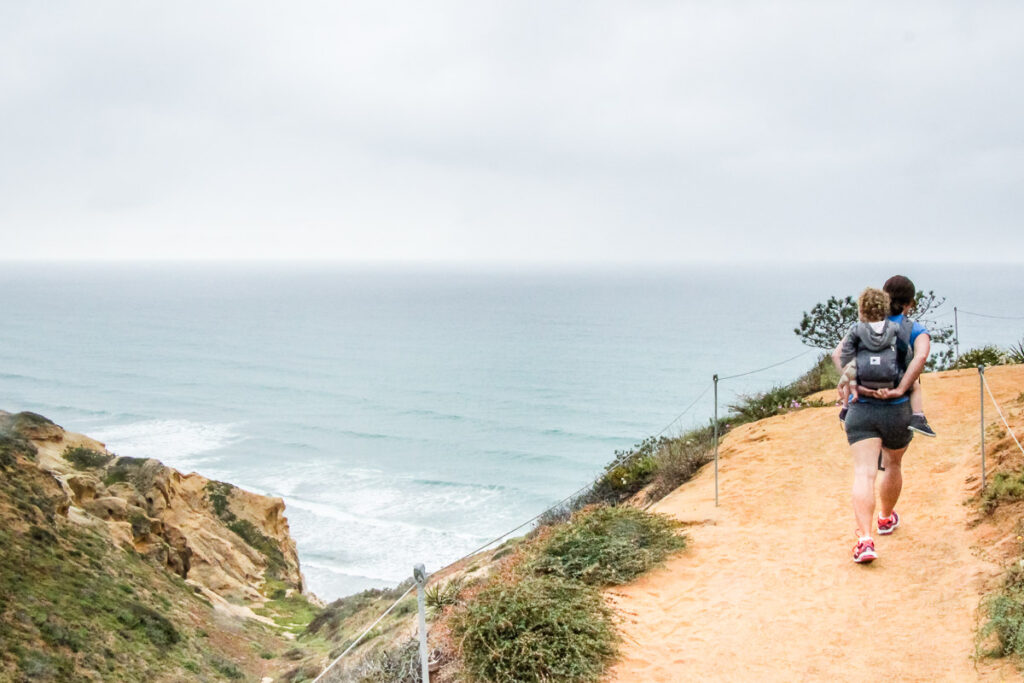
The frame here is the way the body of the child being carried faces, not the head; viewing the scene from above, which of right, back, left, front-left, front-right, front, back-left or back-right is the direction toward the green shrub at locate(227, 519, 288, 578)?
front-left

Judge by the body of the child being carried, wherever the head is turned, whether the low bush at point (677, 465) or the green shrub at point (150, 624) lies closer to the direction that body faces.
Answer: the low bush

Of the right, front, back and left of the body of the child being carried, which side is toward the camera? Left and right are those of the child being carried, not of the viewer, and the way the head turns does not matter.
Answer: back

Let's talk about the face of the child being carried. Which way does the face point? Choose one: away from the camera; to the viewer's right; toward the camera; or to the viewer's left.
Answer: away from the camera

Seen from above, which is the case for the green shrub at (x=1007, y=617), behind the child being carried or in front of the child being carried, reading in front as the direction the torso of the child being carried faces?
behind

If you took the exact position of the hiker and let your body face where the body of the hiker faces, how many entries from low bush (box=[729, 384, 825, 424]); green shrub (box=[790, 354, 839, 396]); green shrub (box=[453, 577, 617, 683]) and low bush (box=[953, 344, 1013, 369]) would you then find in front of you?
3

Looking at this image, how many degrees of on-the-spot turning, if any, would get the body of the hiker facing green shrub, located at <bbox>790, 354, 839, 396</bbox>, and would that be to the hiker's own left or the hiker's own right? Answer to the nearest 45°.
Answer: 0° — they already face it

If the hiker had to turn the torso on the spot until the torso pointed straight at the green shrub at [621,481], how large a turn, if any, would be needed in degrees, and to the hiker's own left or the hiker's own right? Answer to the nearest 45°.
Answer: approximately 45° to the hiker's own left

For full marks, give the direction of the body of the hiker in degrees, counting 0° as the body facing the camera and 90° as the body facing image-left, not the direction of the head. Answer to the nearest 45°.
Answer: approximately 180°
